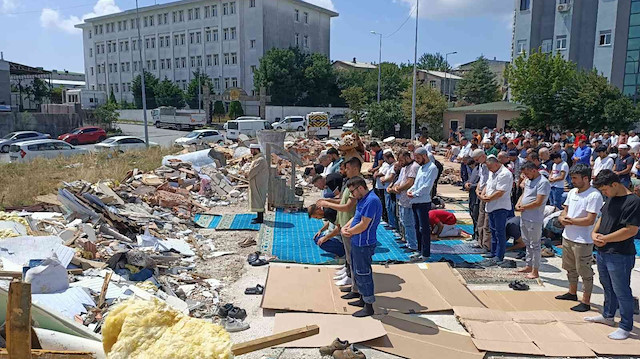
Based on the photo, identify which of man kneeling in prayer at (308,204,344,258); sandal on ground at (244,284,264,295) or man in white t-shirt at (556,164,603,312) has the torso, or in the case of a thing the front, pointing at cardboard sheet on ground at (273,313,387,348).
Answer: the man in white t-shirt

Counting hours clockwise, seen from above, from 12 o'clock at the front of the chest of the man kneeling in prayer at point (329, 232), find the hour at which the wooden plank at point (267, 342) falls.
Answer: The wooden plank is roughly at 9 o'clock from the man kneeling in prayer.

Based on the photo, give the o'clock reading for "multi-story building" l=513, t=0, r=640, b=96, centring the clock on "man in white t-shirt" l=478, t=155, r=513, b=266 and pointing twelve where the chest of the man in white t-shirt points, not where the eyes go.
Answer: The multi-story building is roughly at 5 o'clock from the man in white t-shirt.

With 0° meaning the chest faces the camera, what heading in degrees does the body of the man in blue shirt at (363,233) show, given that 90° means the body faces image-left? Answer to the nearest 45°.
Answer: approximately 90°

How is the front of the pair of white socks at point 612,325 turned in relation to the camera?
facing to the left of the viewer

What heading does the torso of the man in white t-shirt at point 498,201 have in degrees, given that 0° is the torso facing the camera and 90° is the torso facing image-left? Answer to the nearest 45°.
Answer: approximately 45°

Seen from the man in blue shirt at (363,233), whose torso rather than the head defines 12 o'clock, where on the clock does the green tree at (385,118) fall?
The green tree is roughly at 3 o'clock from the man in blue shirt.

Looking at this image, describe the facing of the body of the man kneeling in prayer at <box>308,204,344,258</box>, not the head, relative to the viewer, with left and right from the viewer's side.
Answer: facing to the left of the viewer

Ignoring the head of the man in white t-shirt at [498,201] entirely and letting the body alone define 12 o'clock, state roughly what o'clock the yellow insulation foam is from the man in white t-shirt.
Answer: The yellow insulation foam is roughly at 11 o'clock from the man in white t-shirt.
